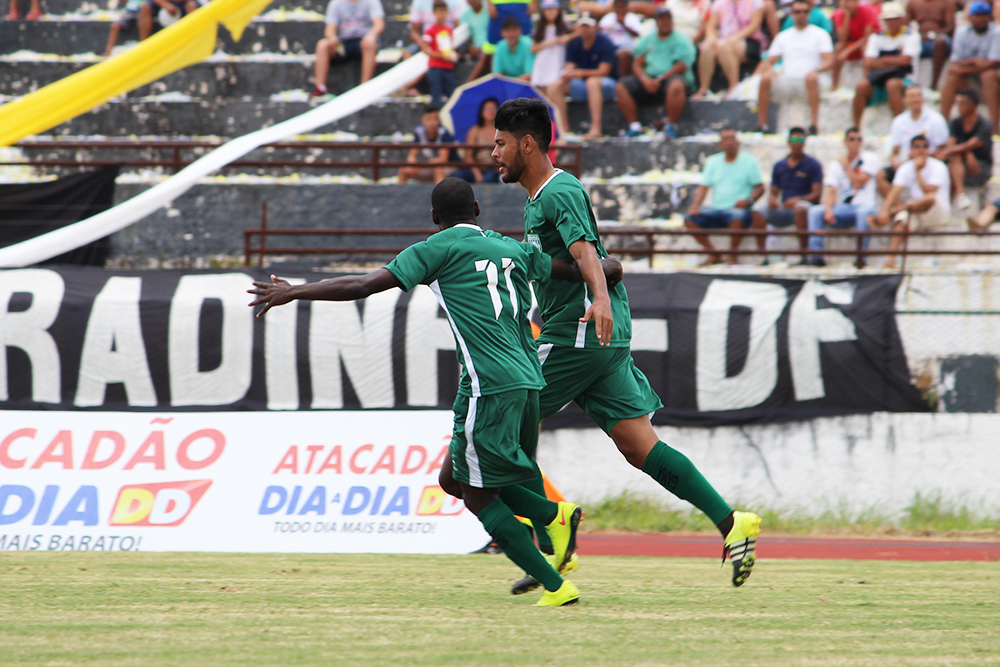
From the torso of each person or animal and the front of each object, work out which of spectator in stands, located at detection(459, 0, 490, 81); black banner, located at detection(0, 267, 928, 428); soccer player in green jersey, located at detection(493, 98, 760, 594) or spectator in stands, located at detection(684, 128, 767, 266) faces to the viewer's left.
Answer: the soccer player in green jersey

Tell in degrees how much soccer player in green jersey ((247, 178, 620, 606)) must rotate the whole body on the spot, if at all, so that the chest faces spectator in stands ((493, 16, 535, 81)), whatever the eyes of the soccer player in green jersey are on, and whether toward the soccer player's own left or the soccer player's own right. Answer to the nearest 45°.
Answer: approximately 45° to the soccer player's own right

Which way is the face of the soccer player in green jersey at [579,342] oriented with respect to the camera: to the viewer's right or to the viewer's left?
to the viewer's left

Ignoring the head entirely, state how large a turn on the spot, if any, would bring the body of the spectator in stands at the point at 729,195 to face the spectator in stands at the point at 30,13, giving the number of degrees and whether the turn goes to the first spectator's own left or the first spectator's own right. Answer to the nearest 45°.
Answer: approximately 90° to the first spectator's own right

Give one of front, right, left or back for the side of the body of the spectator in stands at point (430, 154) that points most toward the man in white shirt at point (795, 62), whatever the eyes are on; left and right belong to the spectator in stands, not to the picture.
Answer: left

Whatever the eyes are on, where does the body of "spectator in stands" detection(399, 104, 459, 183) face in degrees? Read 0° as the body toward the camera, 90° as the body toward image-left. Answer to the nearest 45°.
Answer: approximately 0°

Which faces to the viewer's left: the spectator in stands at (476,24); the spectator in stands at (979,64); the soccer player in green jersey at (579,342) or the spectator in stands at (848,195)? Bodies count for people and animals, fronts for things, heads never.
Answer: the soccer player in green jersey

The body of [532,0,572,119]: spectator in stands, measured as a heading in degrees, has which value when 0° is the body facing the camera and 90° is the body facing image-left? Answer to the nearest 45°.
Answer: approximately 0°

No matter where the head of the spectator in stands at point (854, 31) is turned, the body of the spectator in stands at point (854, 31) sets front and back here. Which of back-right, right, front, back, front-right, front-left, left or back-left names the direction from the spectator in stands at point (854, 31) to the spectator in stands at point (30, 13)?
front-right

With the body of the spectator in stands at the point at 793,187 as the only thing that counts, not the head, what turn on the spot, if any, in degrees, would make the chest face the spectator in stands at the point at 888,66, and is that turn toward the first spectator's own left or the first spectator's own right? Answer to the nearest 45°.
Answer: approximately 135° to the first spectator's own left

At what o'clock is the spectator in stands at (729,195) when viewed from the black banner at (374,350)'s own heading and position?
The spectator in stands is roughly at 8 o'clock from the black banner.
